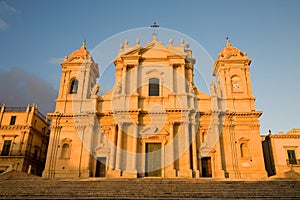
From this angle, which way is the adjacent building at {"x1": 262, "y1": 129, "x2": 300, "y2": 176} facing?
toward the camera

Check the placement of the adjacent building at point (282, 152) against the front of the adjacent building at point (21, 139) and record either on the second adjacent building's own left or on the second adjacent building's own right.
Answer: on the second adjacent building's own left

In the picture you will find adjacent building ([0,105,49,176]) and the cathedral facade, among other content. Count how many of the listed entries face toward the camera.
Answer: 2

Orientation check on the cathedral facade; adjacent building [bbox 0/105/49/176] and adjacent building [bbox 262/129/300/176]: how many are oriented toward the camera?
3

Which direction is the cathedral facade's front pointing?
toward the camera

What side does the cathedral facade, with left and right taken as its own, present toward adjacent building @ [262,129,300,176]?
left

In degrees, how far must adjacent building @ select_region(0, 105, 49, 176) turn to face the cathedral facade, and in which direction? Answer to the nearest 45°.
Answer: approximately 45° to its left

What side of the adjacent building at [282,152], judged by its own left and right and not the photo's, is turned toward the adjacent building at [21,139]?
right

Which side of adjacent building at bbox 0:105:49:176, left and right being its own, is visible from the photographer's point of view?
front
